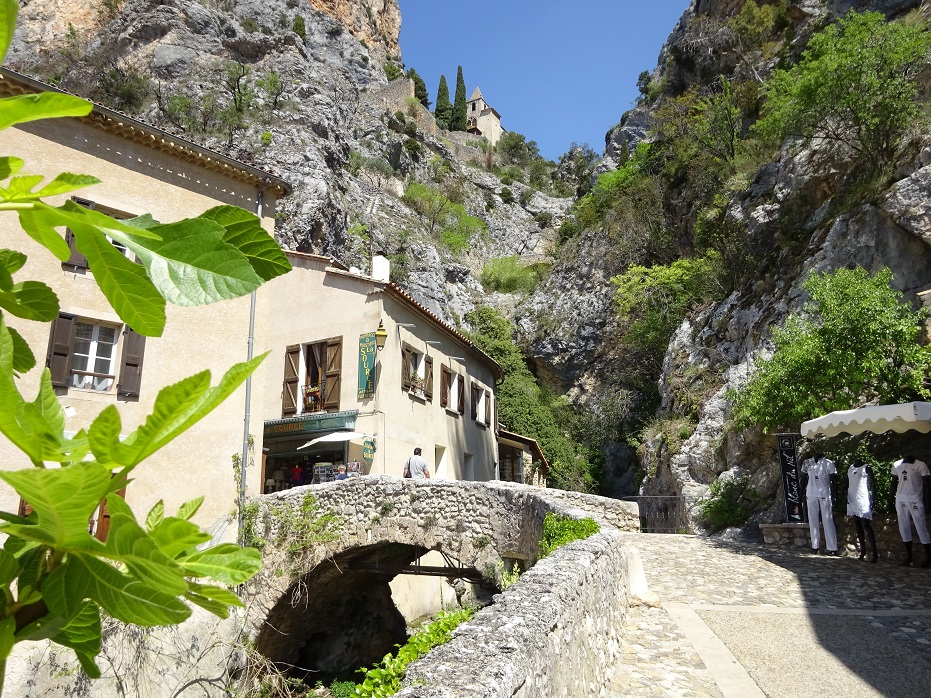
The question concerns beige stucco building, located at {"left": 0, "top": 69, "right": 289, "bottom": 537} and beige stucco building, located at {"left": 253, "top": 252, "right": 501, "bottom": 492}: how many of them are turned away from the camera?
0

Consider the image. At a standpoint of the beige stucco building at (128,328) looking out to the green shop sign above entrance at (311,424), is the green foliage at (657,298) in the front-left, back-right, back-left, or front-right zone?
front-right

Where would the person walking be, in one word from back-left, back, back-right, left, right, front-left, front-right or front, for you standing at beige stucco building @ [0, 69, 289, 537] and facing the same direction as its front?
front-left

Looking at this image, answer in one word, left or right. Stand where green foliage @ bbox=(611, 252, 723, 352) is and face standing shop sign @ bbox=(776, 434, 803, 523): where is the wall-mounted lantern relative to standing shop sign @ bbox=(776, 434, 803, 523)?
right

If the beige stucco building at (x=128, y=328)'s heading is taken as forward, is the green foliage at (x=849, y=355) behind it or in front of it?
in front

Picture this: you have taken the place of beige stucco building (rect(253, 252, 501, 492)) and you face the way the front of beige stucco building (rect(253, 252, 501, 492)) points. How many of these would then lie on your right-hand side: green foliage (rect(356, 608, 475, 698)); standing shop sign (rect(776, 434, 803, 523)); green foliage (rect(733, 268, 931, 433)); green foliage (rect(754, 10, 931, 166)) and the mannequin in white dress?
0

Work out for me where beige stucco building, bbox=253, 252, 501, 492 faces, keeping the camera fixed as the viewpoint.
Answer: facing the viewer and to the left of the viewer

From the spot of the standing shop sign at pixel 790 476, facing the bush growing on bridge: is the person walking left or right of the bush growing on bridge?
right

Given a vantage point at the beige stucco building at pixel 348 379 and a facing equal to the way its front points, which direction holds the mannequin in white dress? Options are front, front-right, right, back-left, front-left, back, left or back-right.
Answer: left

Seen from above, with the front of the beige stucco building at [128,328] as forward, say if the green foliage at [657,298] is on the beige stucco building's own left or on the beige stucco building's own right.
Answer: on the beige stucco building's own left

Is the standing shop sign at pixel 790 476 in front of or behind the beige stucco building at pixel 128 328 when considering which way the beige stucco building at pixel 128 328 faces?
in front

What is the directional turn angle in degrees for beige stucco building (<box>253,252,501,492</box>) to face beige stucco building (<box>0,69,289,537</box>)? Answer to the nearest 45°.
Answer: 0° — it already faces it

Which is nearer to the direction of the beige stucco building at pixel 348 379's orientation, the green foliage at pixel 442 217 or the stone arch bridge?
the stone arch bridge
